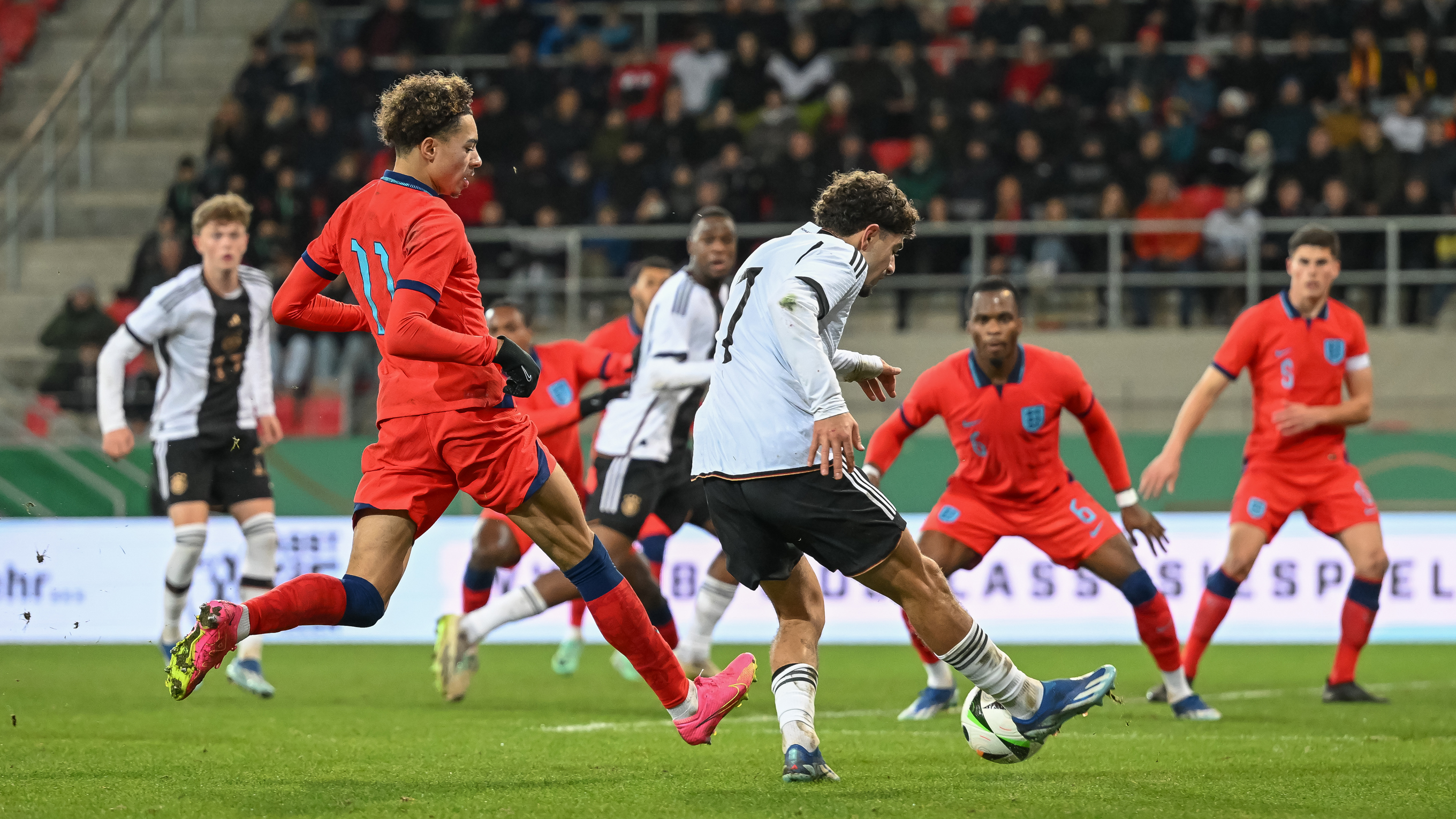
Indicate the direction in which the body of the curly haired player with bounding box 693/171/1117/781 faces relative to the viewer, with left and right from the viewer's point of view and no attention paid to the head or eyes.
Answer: facing away from the viewer and to the right of the viewer

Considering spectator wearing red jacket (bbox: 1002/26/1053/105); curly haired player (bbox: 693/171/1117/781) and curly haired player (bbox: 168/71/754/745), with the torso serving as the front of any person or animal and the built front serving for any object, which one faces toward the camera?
the spectator wearing red jacket

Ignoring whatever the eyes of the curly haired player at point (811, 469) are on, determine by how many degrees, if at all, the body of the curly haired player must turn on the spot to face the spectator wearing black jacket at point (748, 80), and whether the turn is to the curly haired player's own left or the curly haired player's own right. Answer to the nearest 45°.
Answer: approximately 45° to the curly haired player's own left

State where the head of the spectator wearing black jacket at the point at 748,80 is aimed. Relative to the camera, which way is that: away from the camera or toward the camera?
toward the camera

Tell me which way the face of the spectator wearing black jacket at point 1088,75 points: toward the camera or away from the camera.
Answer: toward the camera

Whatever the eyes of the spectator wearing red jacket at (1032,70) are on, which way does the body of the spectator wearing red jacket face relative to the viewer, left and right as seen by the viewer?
facing the viewer

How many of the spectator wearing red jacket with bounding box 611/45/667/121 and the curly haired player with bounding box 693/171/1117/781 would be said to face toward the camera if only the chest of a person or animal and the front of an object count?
1

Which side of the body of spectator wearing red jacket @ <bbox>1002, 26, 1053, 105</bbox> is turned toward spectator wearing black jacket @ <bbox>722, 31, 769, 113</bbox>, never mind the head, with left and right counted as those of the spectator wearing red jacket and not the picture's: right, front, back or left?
right

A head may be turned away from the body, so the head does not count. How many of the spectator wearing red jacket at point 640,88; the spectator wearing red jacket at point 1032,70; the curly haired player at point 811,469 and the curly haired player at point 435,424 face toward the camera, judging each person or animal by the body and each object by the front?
2

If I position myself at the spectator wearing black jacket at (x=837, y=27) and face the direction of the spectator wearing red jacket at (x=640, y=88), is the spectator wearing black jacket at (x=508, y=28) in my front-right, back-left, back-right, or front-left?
front-right

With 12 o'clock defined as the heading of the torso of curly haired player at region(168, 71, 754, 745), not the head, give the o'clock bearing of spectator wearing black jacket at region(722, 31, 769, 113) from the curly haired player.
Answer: The spectator wearing black jacket is roughly at 11 o'clock from the curly haired player.

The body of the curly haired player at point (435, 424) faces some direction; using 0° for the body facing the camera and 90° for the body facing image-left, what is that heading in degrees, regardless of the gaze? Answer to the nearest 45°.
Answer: approximately 225°

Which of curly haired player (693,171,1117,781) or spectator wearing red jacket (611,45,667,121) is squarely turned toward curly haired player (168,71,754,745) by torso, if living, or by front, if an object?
the spectator wearing red jacket

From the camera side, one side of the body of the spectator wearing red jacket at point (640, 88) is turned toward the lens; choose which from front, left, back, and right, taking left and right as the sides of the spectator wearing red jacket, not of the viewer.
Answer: front

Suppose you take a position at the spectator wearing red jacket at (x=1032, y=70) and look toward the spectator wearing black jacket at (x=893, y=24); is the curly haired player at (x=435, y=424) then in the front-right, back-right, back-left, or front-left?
back-left
